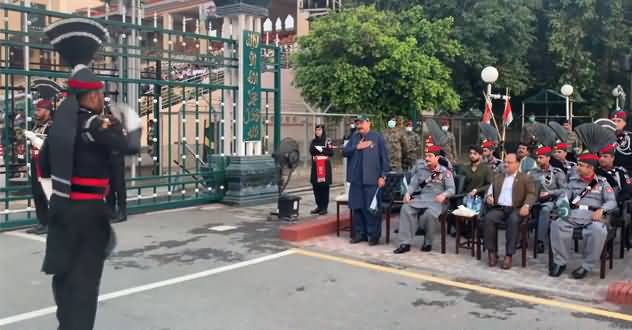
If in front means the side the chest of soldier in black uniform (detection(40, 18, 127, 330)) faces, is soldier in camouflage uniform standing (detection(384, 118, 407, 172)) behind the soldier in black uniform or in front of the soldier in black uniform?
in front

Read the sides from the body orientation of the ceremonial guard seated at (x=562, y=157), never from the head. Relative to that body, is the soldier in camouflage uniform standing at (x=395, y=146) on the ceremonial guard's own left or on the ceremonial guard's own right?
on the ceremonial guard's own right

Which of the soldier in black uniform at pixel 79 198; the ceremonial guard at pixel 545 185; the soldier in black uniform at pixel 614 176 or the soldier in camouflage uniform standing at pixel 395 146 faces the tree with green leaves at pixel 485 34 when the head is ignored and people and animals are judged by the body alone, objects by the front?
the soldier in black uniform at pixel 79 198

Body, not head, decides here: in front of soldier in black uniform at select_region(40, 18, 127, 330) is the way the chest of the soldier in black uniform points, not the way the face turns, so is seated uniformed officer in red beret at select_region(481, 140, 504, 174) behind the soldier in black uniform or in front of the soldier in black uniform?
in front

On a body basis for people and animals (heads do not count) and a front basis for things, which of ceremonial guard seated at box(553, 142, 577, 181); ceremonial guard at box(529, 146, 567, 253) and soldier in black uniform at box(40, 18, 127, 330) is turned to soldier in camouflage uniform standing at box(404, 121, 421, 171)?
the soldier in black uniform

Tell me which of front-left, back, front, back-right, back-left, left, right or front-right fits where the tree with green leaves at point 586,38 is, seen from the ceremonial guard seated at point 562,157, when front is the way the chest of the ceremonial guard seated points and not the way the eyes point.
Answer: back-right

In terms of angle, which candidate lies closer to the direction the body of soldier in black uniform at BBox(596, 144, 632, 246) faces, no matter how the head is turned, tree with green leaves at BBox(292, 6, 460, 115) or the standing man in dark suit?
the standing man in dark suit

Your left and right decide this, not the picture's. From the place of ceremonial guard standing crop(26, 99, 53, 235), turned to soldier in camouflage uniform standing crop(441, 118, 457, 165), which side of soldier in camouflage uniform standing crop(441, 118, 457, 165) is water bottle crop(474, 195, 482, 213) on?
right

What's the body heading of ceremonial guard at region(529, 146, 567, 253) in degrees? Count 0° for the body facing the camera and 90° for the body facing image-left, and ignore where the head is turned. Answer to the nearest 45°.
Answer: approximately 45°
